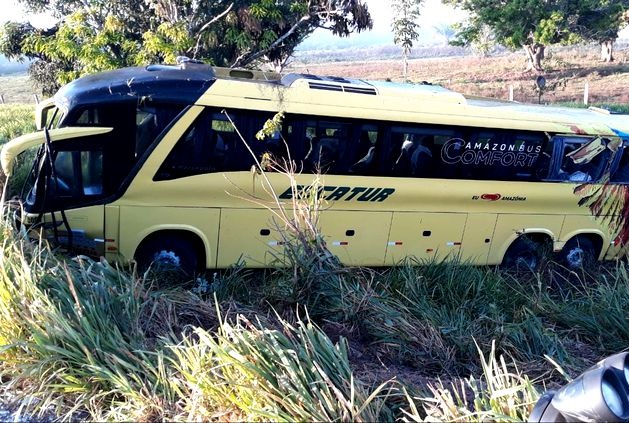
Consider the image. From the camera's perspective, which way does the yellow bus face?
to the viewer's left

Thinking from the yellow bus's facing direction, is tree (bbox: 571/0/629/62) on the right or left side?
on its right

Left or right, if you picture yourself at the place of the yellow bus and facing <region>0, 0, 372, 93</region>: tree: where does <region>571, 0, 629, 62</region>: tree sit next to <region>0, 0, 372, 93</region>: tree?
right

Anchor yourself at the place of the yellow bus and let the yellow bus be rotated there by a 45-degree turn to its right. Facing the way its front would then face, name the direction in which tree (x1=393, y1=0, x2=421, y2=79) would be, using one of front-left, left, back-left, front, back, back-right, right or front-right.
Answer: front-right

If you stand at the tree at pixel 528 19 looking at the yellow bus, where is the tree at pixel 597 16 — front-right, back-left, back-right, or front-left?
back-left

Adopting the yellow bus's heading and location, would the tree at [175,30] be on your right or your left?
on your right

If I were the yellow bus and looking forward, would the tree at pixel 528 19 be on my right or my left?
on my right

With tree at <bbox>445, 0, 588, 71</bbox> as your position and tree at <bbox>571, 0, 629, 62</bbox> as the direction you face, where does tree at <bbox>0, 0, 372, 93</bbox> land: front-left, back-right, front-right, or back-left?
back-right
